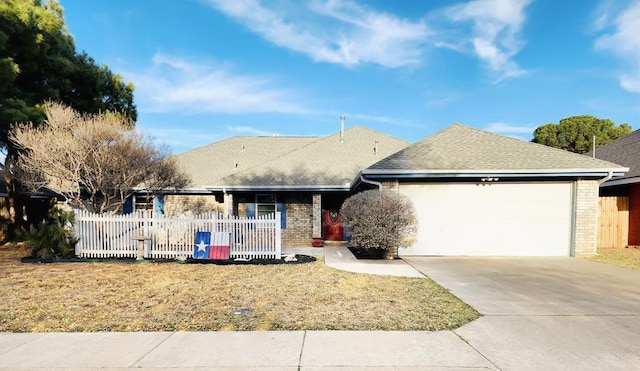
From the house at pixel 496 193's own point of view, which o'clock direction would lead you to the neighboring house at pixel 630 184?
The neighboring house is roughly at 8 o'clock from the house.

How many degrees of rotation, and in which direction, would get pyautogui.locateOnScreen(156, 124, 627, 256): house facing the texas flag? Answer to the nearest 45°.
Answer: approximately 90° to its right

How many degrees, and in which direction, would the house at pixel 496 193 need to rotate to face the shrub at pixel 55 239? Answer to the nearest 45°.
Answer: approximately 90° to its right

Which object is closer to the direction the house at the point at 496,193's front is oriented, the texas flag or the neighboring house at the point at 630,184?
the texas flag

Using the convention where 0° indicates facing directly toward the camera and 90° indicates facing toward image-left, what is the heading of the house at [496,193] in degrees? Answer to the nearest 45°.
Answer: approximately 0°

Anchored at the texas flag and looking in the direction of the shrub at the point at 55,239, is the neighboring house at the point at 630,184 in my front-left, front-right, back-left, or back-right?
back-right

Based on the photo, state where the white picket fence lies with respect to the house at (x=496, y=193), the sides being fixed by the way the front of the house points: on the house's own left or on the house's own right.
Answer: on the house's own right

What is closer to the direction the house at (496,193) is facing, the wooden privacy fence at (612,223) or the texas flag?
the texas flag

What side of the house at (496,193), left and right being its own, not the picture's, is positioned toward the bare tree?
right
